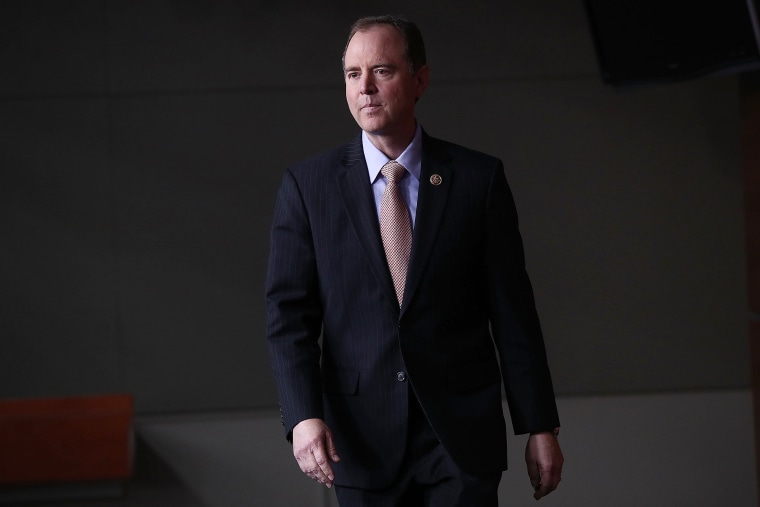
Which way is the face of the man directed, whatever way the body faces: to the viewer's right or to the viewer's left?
to the viewer's left

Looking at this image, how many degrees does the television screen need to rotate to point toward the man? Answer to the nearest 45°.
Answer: approximately 45° to its right

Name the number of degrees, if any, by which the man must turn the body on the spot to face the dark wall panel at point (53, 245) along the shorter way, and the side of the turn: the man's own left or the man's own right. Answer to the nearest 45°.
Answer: approximately 135° to the man's own right

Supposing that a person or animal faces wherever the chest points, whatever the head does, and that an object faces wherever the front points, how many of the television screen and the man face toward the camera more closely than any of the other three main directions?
2

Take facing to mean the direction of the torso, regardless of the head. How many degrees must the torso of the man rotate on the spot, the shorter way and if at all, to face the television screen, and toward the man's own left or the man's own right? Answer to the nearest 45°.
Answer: approximately 135° to the man's own left

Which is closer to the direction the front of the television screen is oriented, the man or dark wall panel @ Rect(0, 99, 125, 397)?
the man

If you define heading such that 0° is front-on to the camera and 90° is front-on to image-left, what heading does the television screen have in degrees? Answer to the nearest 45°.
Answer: approximately 0°

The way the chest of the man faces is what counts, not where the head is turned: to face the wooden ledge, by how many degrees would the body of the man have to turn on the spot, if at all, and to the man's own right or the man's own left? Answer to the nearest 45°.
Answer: approximately 135° to the man's own right
